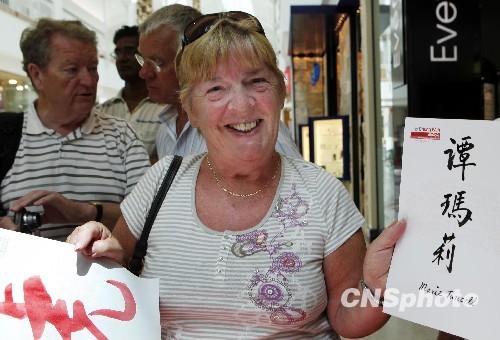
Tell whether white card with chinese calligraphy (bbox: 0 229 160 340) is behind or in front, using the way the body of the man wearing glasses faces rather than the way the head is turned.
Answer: in front

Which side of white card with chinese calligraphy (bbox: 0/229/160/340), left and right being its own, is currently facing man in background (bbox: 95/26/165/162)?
back

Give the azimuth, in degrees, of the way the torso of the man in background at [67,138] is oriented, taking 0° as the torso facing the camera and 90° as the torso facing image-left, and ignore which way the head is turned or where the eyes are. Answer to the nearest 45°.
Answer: approximately 0°

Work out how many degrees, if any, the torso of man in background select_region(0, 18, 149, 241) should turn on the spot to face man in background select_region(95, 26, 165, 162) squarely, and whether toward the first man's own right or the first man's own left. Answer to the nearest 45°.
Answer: approximately 180°

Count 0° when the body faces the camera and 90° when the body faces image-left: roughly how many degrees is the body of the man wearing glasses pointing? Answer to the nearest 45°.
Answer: approximately 45°

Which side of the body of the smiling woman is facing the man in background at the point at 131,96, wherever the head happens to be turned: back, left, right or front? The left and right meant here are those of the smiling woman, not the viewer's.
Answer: back

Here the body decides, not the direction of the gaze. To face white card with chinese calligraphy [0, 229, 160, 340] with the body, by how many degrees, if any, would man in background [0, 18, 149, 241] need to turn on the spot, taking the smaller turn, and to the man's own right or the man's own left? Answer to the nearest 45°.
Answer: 0° — they already face it

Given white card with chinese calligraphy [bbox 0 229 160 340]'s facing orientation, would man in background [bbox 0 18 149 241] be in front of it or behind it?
behind
